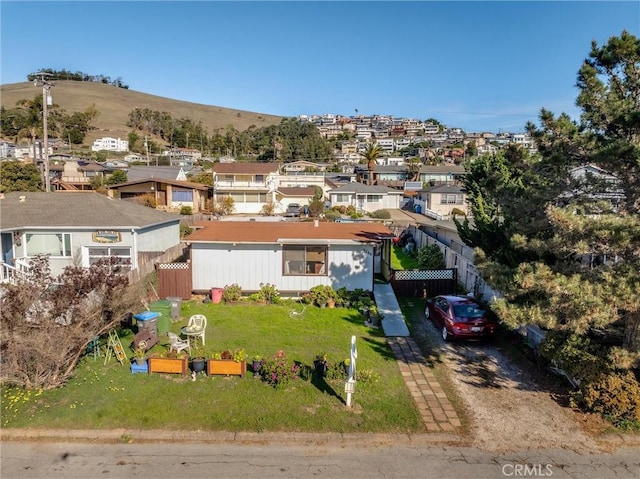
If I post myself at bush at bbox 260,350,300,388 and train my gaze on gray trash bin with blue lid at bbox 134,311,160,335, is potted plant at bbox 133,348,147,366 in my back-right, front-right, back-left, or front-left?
front-left

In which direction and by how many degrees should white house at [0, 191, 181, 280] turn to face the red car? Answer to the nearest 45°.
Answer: approximately 45° to its left

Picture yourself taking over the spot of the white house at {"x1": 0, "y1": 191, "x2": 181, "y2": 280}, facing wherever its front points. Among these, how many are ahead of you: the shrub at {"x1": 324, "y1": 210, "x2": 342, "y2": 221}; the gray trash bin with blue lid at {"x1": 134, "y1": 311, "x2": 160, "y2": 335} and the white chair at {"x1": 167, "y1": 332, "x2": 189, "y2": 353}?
2

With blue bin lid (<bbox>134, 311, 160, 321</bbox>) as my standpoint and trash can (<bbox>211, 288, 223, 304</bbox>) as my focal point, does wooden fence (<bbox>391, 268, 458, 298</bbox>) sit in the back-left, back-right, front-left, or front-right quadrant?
front-right

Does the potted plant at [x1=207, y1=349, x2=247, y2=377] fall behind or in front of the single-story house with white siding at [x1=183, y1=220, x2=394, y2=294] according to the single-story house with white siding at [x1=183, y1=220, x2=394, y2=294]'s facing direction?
in front

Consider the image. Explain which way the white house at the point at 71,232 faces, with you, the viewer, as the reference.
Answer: facing the viewer

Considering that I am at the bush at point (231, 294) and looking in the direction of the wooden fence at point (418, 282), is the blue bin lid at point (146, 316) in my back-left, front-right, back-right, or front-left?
back-right

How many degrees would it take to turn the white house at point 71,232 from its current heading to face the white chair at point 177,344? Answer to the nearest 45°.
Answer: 0° — it already faces it

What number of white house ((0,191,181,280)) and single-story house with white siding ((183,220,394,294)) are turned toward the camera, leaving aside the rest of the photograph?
2

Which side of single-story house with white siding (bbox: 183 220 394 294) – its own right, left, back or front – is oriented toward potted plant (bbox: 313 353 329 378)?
front

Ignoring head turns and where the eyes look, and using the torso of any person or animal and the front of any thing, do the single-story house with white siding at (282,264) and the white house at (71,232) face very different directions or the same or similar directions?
same or similar directions

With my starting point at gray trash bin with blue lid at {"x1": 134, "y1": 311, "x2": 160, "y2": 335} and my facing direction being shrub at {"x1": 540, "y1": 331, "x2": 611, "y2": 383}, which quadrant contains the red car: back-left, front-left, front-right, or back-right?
front-left

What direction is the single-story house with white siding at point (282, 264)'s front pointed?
toward the camera

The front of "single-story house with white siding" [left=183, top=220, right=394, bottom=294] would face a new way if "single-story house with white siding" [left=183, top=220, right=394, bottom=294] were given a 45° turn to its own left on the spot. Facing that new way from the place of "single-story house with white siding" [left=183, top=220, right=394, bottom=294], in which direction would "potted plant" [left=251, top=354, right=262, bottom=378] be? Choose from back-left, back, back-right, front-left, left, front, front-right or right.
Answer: front-right

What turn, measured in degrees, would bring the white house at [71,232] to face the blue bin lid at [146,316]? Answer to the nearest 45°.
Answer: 0° — it already faces it

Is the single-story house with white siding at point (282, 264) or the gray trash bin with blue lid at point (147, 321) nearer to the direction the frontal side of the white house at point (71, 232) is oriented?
the gray trash bin with blue lid

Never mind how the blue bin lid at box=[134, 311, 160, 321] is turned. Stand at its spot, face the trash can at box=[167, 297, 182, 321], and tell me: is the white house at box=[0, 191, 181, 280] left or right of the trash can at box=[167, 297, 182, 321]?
left

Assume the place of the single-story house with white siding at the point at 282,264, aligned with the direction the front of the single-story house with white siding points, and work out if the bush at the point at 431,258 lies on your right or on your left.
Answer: on your left
